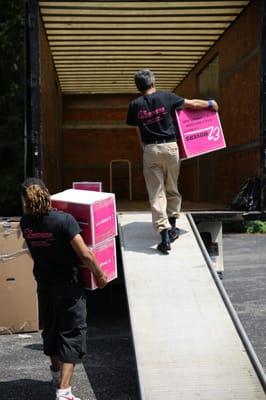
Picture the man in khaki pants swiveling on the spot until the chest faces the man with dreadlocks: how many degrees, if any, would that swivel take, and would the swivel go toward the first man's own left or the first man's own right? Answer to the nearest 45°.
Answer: approximately 180°

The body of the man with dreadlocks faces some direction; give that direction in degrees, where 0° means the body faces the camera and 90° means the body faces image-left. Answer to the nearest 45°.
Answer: approximately 225°

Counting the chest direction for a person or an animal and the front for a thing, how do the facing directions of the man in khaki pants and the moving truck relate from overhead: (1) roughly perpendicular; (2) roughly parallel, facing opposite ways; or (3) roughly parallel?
roughly parallel

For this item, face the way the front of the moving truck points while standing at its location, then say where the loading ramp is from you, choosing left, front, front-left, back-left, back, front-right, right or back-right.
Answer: back

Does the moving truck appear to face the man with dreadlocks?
no

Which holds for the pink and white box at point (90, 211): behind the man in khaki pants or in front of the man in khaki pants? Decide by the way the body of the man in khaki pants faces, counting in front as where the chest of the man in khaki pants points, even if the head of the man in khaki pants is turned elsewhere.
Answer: behind

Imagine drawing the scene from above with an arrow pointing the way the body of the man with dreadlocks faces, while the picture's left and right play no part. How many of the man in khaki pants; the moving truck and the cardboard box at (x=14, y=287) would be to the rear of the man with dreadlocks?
0

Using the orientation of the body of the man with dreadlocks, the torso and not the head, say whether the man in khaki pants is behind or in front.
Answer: in front

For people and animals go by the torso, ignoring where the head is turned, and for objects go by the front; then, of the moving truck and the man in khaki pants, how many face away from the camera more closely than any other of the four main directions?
2

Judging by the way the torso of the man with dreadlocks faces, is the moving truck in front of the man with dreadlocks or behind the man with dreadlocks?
in front

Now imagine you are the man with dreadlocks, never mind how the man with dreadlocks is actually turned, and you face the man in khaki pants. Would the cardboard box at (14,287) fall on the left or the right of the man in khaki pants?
left

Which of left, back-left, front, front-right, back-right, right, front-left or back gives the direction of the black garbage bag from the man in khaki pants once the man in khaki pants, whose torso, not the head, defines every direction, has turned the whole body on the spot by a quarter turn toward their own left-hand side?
back-right

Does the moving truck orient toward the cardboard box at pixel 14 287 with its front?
no

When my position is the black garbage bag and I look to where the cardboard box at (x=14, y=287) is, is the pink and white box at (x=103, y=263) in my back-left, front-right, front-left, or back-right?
front-left

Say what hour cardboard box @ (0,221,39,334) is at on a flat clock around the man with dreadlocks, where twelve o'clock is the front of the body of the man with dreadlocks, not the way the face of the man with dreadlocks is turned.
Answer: The cardboard box is roughly at 10 o'clock from the man with dreadlocks.

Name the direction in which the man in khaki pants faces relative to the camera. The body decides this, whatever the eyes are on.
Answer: away from the camera

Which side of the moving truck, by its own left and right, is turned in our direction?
back

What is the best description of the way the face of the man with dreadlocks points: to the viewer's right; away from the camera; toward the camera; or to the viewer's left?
away from the camera

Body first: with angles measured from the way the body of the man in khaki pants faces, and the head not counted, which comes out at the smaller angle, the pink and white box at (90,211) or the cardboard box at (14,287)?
the cardboard box
